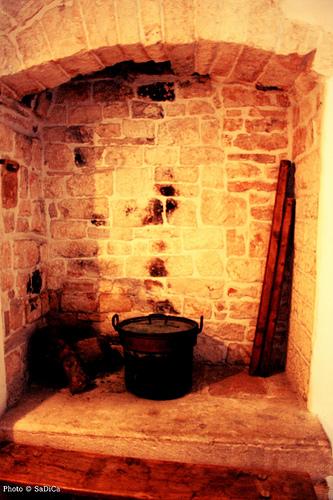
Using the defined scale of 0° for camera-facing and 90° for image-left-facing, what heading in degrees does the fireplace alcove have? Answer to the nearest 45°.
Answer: approximately 0°

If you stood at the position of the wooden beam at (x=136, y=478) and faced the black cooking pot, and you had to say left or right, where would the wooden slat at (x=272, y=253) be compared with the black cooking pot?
right
